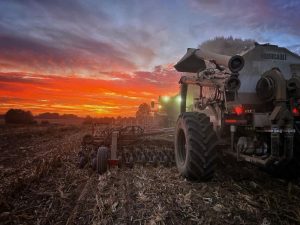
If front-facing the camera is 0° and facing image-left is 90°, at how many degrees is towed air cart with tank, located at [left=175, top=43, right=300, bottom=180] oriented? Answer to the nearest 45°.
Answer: approximately 180°
